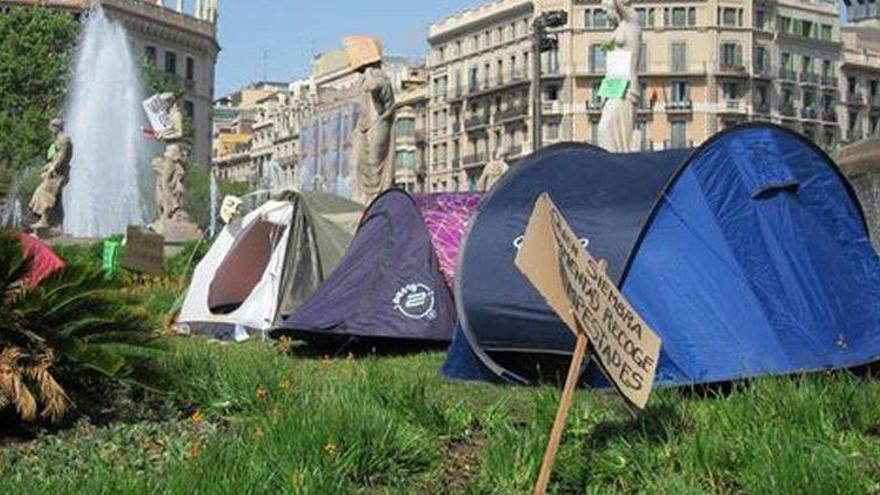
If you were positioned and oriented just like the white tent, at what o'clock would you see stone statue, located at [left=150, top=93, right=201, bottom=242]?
The stone statue is roughly at 4 o'clock from the white tent.

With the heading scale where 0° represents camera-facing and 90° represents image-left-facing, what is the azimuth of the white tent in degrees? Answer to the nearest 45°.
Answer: approximately 45°

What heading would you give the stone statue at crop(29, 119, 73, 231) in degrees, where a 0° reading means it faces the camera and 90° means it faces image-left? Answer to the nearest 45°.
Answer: approximately 90°

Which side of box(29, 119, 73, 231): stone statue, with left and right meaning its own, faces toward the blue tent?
left

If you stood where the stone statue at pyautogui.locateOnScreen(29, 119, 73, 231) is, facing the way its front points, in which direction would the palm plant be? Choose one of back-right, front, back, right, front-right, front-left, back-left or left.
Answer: left

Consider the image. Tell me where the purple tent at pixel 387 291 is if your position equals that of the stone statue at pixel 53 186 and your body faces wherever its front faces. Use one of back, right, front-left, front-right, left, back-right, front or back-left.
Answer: left

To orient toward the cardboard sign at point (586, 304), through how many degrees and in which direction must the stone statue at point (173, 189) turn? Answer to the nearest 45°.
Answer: approximately 90° to its left
